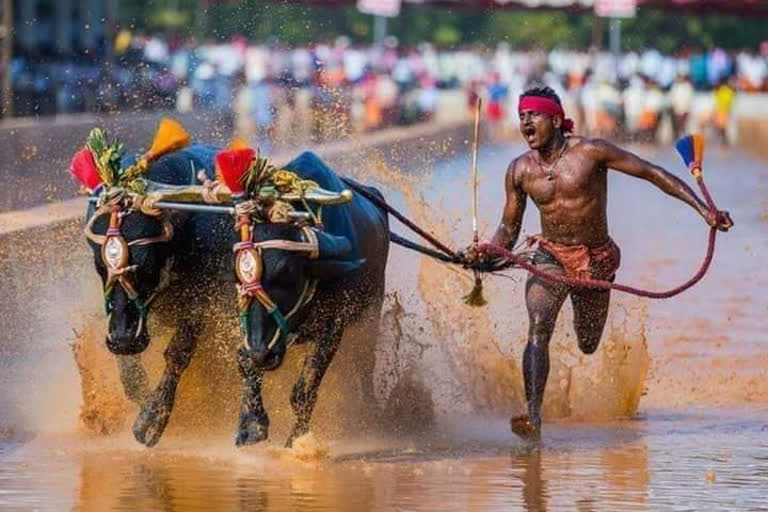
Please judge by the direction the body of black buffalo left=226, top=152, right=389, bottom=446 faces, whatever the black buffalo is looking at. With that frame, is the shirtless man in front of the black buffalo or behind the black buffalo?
behind

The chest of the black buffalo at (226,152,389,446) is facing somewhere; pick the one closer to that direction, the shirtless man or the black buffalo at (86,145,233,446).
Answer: the black buffalo

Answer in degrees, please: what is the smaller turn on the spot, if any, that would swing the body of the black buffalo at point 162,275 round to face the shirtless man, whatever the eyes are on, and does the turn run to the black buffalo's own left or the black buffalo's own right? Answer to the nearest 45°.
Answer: approximately 135° to the black buffalo's own left

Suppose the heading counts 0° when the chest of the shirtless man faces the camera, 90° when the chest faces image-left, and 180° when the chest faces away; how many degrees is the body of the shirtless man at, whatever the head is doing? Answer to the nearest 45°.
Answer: approximately 45°

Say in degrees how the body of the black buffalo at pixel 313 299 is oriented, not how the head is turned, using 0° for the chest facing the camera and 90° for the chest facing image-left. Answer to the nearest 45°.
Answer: approximately 45°

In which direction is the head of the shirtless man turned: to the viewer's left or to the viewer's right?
to the viewer's left

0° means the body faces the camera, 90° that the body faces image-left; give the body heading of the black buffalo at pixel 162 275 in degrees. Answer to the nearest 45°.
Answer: approximately 45°
